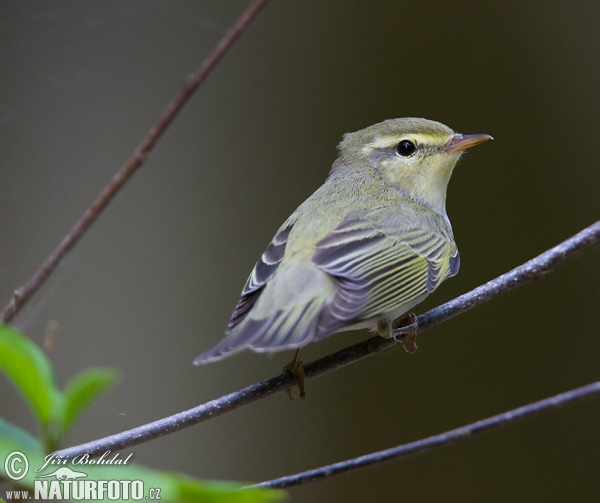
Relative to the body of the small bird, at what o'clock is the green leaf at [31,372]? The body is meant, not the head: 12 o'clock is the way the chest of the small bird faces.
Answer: The green leaf is roughly at 7 o'clock from the small bird.

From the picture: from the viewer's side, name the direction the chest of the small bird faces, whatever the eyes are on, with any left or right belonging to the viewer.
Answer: facing away from the viewer and to the right of the viewer

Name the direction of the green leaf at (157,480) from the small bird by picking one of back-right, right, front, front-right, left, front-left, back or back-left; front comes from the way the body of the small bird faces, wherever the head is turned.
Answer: back-right
